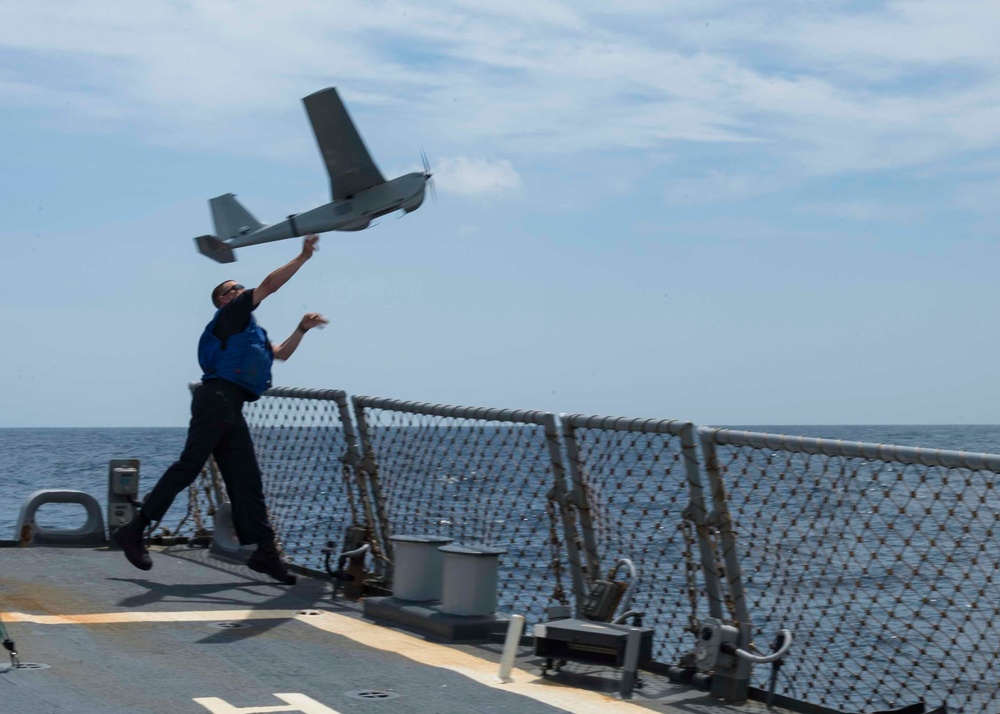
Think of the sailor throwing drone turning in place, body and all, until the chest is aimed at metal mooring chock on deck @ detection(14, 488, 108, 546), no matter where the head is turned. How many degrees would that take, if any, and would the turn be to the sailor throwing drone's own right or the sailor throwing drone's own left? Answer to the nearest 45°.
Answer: approximately 135° to the sailor throwing drone's own left

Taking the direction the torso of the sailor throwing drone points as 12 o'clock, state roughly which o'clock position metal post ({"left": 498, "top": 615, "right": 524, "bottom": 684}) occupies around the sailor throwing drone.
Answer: The metal post is roughly at 2 o'clock from the sailor throwing drone.

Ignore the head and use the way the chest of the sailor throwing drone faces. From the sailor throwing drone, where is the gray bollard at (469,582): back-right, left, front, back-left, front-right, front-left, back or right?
front-right

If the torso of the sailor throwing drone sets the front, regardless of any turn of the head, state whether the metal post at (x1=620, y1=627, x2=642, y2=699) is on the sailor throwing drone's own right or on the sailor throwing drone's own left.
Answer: on the sailor throwing drone's own right

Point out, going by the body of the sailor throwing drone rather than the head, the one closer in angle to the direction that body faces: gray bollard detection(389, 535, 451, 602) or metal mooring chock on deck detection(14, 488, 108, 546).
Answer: the gray bollard

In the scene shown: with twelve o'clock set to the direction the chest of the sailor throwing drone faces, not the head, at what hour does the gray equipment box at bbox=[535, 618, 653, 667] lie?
The gray equipment box is roughly at 2 o'clock from the sailor throwing drone.

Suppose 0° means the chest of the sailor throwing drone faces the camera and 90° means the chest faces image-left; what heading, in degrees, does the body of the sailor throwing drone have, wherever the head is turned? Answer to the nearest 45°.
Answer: approximately 270°

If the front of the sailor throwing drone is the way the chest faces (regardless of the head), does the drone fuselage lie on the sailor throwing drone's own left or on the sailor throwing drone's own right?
on the sailor throwing drone's own left

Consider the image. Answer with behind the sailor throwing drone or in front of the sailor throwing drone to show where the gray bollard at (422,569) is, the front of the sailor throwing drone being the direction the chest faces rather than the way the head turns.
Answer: in front

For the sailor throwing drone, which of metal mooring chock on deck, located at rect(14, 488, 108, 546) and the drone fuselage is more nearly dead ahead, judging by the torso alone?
the drone fuselage
